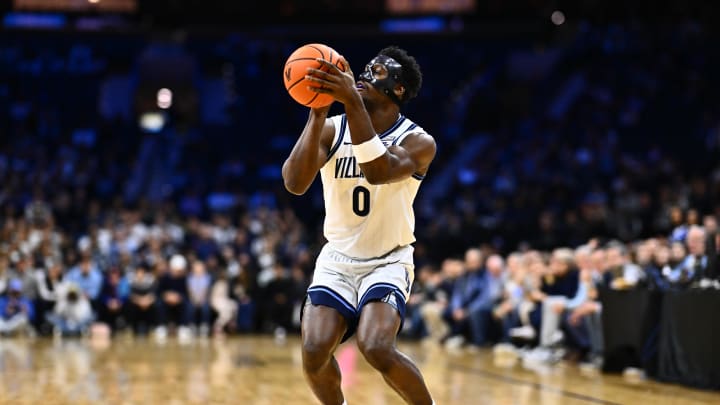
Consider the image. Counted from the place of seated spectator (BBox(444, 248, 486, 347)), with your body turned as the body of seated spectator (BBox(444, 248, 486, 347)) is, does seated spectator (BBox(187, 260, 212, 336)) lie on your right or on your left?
on your right

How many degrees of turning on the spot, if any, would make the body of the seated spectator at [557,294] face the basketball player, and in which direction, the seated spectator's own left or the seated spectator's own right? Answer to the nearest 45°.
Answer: approximately 45° to the seated spectator's own left

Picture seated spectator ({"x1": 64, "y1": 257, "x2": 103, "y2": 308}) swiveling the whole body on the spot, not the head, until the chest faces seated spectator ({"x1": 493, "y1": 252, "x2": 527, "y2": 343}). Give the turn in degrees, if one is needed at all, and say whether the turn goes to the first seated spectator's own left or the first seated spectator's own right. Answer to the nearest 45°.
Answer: approximately 45° to the first seated spectator's own left

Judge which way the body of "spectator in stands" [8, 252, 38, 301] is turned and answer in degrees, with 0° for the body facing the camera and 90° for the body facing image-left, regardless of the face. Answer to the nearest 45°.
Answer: approximately 0°

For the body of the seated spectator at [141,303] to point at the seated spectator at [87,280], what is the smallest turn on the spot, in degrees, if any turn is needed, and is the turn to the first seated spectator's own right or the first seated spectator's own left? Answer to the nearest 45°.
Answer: approximately 90° to the first seated spectator's own right

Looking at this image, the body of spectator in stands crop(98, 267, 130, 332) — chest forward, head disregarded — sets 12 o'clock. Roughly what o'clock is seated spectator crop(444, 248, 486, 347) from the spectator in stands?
The seated spectator is roughly at 10 o'clock from the spectator in stands.

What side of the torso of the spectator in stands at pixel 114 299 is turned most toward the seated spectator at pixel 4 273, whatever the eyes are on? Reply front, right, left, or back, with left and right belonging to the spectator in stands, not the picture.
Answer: right

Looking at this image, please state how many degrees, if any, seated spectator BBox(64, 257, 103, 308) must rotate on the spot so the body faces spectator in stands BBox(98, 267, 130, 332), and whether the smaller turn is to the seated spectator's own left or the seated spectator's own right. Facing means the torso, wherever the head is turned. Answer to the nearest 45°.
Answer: approximately 90° to the seated spectator's own left

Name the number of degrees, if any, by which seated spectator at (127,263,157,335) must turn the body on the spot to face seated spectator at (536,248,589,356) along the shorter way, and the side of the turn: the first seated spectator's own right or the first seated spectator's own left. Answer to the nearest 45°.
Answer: approximately 45° to the first seated spectator's own left
